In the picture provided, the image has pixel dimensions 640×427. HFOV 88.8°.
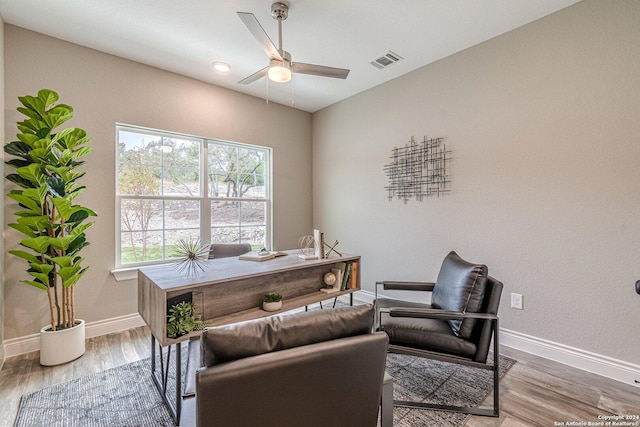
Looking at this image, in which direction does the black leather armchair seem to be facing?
to the viewer's left

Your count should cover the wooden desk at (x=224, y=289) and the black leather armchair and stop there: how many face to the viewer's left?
1

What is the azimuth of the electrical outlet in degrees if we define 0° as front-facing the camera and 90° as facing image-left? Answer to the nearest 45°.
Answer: approximately 45°

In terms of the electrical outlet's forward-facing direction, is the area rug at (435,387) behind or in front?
in front

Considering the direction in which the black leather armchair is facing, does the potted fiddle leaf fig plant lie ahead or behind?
ahead

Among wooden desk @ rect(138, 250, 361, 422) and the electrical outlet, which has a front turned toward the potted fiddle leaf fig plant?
the electrical outlet
